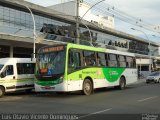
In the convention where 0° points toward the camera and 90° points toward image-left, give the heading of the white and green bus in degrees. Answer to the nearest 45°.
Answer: approximately 45°

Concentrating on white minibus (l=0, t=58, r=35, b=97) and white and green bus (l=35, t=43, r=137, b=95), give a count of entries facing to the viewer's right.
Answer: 0

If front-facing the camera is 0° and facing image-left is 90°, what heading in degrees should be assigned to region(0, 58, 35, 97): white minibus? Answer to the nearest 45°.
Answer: approximately 45°

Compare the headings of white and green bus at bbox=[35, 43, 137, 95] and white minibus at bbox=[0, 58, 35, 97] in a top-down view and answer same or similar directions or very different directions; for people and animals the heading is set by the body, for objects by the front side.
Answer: same or similar directions
